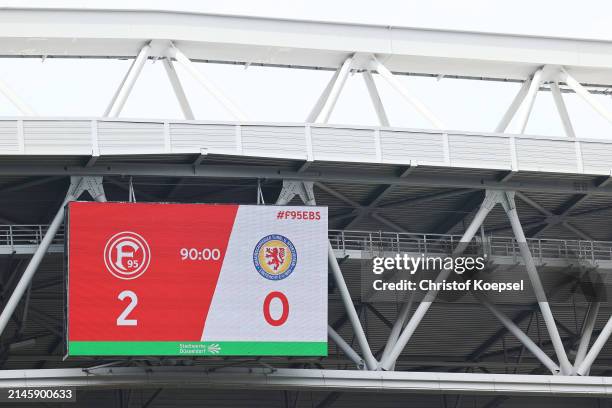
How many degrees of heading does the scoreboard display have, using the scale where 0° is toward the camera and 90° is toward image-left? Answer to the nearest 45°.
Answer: approximately 0°
